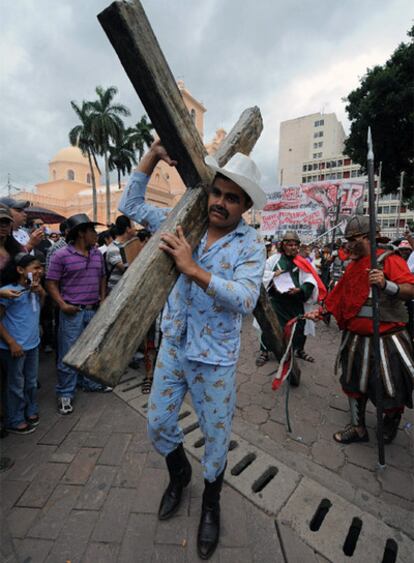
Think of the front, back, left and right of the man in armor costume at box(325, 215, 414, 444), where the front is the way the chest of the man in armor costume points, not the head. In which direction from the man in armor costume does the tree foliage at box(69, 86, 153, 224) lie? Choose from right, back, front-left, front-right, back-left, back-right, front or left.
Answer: right

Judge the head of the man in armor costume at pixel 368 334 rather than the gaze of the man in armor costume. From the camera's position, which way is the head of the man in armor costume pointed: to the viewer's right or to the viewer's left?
to the viewer's left

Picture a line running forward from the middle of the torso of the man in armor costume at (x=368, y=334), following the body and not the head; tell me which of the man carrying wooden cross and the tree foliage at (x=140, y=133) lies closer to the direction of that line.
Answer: the man carrying wooden cross

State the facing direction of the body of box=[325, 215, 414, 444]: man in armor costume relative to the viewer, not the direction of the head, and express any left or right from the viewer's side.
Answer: facing the viewer and to the left of the viewer

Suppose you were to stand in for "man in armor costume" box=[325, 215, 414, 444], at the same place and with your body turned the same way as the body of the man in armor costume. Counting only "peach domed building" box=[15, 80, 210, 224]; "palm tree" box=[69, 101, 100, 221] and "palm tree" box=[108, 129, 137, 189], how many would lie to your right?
3

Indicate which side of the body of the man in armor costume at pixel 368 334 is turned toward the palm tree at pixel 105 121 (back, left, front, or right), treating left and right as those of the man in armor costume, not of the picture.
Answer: right

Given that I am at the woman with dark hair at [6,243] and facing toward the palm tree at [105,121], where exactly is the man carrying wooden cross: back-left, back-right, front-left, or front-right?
back-right

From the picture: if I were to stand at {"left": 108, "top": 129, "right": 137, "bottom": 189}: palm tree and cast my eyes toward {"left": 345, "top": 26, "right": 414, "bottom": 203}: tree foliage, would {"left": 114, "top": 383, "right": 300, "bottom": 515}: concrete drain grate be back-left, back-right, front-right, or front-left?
front-right

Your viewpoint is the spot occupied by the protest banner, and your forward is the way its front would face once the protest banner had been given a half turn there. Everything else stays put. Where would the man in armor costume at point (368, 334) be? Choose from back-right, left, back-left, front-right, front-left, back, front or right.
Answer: back

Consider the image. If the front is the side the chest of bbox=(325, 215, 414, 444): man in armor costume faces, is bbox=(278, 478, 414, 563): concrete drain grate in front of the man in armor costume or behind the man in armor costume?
in front

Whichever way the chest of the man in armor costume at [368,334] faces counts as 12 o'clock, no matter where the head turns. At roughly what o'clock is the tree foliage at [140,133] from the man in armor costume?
The tree foliage is roughly at 3 o'clock from the man in armor costume.

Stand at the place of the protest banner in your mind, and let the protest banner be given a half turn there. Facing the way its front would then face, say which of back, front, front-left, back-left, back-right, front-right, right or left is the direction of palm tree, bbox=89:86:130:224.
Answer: front-left

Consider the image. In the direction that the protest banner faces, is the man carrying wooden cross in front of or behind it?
in front

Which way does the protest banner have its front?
toward the camera

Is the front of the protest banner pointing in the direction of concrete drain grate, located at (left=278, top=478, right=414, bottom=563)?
yes

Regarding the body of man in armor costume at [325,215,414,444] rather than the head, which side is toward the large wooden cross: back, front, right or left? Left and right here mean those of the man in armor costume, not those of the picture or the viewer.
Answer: front

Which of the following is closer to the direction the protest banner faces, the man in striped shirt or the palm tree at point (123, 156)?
the man in striped shirt

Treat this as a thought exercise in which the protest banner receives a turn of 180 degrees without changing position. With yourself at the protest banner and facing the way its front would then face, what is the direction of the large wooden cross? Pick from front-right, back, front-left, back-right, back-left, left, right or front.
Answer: back

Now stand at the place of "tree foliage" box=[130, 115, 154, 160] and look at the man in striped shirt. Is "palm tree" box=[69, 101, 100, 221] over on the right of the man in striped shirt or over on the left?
right

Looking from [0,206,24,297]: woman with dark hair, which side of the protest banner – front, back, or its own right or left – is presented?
front
